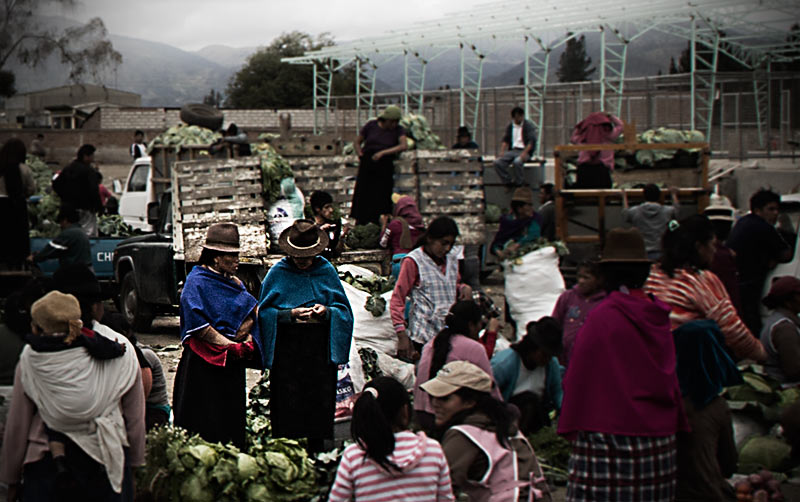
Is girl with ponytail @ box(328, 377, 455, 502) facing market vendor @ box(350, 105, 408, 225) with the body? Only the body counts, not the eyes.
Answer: yes

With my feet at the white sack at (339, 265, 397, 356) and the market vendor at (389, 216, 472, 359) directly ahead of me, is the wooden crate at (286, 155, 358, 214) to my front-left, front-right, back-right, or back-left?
back-left

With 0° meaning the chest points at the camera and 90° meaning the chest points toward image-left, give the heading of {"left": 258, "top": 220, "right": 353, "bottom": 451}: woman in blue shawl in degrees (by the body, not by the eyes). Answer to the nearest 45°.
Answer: approximately 0°

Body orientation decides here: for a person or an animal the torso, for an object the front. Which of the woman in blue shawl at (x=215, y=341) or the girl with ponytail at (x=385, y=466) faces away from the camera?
the girl with ponytail

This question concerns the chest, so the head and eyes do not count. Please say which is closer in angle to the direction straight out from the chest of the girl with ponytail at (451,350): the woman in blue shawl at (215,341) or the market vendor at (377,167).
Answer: the market vendor

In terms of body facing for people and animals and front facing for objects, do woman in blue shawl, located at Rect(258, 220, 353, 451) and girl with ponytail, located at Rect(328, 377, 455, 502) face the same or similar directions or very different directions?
very different directions

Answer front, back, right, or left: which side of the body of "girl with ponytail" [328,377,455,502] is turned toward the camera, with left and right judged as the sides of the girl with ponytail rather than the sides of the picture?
back

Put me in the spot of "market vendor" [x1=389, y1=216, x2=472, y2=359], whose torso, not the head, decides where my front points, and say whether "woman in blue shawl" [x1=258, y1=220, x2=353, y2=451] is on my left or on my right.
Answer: on my right

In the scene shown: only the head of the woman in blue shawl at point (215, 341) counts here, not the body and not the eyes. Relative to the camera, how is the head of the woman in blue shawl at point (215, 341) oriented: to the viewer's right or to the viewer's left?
to the viewer's right

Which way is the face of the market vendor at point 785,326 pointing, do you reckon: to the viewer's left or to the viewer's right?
to the viewer's left
